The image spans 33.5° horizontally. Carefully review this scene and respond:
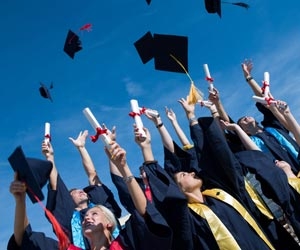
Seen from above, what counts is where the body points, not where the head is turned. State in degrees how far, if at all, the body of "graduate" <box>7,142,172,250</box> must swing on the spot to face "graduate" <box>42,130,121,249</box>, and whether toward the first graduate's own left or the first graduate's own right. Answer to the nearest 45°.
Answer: approximately 135° to the first graduate's own right

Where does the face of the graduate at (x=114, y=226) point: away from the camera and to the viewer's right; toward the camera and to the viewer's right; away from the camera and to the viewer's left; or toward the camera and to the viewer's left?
toward the camera and to the viewer's left

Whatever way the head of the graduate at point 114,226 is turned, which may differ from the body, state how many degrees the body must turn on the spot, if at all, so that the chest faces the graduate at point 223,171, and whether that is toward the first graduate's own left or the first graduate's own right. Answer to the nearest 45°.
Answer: approximately 135° to the first graduate's own left

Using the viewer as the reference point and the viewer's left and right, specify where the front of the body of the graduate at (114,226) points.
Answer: facing the viewer and to the left of the viewer
